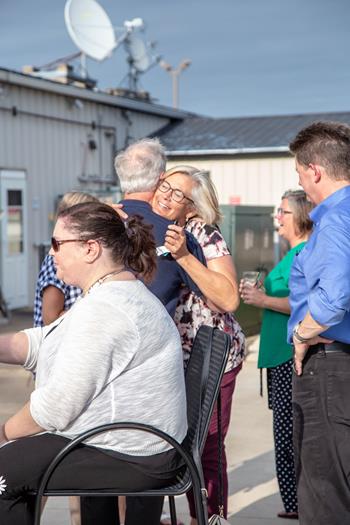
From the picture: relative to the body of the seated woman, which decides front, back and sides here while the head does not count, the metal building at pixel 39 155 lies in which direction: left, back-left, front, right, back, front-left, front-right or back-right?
right

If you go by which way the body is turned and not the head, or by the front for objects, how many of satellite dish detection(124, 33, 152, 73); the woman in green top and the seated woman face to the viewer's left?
2

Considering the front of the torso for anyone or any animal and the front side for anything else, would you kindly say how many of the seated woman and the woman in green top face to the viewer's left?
2

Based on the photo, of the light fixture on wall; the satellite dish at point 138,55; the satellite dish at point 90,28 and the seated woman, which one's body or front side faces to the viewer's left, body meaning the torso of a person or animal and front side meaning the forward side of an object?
the seated woman

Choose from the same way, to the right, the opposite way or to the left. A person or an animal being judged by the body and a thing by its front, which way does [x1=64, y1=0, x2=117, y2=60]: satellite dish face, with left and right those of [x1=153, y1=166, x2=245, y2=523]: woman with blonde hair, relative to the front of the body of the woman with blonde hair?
to the left

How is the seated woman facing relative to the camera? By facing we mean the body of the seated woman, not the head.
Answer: to the viewer's left

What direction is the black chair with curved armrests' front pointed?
to the viewer's left

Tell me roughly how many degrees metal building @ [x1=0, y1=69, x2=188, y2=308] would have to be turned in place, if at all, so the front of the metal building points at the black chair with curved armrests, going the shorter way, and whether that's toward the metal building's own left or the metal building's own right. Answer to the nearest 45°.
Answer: approximately 45° to the metal building's own right

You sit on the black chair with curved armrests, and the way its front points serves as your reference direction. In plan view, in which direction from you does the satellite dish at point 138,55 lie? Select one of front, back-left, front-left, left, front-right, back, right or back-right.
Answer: right

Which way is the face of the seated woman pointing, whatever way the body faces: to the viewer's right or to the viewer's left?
to the viewer's left

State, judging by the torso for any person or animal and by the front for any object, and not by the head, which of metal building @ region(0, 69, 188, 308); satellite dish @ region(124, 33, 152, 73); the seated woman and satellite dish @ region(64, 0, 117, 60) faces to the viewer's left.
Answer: the seated woman

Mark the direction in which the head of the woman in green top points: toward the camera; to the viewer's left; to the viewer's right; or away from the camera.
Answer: to the viewer's left

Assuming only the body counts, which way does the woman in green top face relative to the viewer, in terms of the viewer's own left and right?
facing to the left of the viewer

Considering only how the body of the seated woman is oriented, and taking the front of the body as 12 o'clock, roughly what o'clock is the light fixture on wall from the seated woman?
The light fixture on wall is roughly at 3 o'clock from the seated woman.

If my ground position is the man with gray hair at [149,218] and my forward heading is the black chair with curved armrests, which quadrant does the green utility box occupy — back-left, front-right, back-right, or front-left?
back-left
